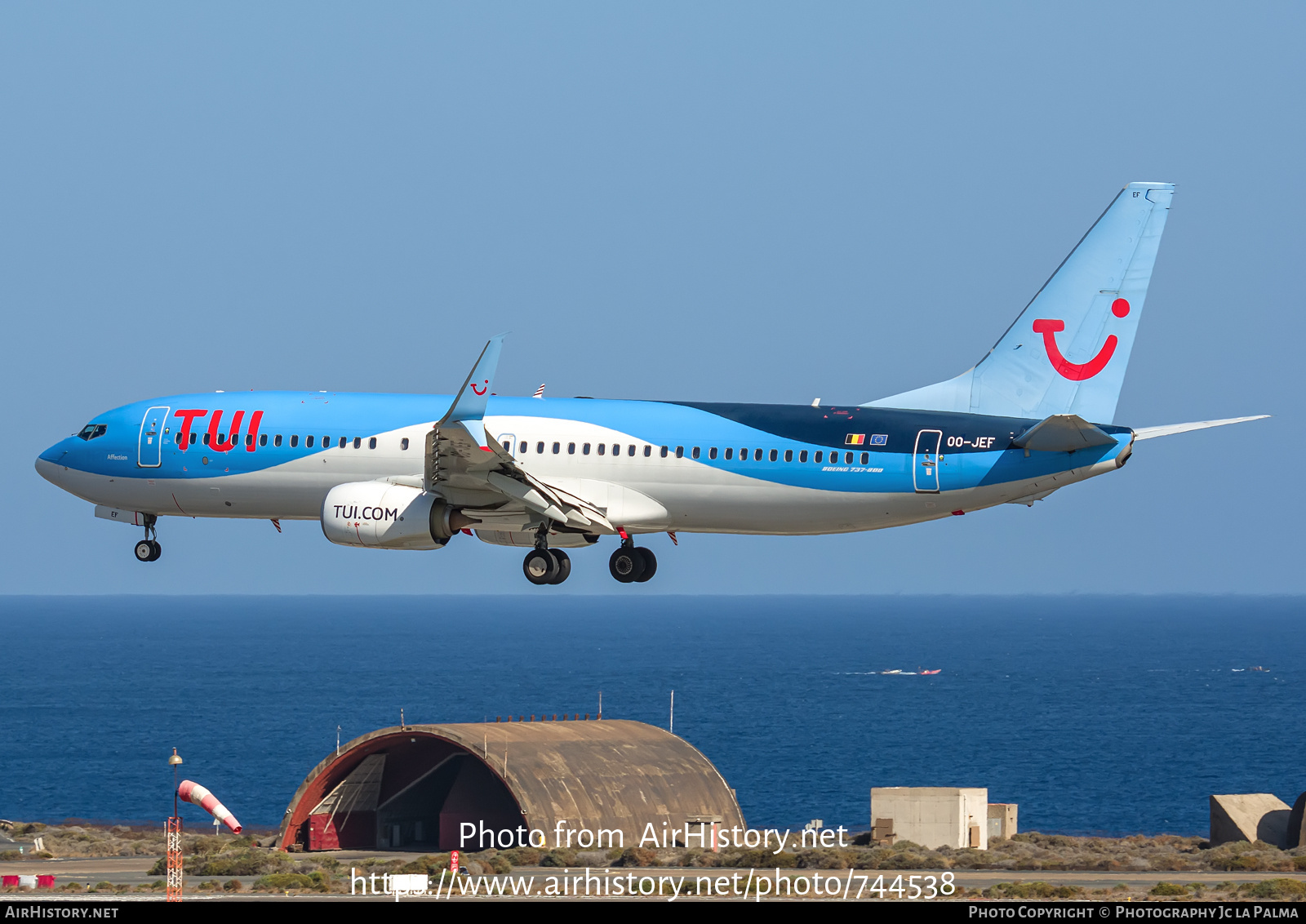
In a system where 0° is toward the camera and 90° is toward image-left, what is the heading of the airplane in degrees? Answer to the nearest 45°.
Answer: approximately 90°
